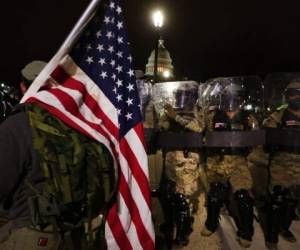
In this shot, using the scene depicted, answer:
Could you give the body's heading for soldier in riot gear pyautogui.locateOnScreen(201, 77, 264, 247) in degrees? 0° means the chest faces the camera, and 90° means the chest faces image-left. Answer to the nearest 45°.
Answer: approximately 0°

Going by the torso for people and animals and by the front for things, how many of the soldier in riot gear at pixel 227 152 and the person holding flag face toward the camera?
1

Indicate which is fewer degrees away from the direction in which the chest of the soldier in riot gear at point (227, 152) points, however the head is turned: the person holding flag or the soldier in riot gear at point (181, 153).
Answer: the person holding flag

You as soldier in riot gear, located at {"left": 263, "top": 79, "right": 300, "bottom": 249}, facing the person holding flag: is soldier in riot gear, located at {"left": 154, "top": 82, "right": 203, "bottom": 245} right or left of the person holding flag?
right

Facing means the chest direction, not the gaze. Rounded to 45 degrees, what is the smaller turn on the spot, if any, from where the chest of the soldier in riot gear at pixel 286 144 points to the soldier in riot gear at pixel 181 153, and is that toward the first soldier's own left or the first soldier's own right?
approximately 45° to the first soldier's own right

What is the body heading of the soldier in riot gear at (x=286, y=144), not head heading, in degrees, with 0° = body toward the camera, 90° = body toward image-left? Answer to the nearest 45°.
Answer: approximately 0°

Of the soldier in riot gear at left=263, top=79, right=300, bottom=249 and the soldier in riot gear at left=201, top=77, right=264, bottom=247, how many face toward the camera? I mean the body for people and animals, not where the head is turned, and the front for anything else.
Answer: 2
